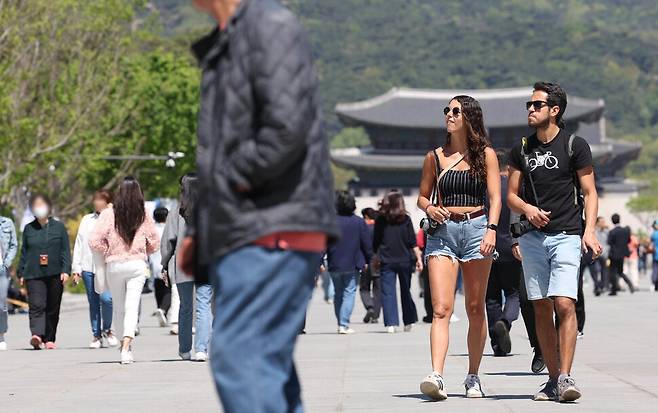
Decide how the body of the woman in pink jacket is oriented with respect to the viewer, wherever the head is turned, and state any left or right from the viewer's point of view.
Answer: facing away from the viewer

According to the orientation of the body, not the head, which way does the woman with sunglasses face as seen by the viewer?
toward the camera

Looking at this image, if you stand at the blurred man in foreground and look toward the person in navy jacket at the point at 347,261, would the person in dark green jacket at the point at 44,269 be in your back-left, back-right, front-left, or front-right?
front-left

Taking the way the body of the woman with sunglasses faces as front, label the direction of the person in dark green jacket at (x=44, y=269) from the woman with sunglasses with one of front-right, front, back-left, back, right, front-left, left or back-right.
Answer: back-right

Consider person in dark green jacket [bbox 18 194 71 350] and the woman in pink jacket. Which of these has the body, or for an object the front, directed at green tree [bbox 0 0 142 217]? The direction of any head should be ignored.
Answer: the woman in pink jacket

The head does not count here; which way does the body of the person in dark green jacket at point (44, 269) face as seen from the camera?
toward the camera

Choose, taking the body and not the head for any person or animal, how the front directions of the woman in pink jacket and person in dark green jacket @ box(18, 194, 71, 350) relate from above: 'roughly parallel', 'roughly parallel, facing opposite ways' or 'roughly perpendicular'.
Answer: roughly parallel, facing opposite ways

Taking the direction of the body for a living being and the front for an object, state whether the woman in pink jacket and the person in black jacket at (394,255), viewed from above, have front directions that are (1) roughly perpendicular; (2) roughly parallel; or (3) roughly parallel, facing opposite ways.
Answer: roughly parallel

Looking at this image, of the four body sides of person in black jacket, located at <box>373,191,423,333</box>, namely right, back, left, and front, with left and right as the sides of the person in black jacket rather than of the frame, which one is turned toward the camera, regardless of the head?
back

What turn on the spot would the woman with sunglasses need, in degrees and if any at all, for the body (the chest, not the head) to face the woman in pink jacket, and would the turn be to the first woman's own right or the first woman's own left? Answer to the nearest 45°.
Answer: approximately 135° to the first woman's own right

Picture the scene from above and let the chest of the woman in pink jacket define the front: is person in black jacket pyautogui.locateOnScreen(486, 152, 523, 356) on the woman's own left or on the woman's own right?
on the woman's own right

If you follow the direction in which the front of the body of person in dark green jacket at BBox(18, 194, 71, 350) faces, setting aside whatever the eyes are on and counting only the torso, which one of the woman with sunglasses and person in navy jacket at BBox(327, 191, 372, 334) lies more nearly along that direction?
the woman with sunglasses

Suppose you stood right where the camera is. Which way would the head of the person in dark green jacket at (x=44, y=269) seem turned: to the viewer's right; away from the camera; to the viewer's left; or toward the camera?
toward the camera

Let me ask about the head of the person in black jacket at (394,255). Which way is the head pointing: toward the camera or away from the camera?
away from the camera

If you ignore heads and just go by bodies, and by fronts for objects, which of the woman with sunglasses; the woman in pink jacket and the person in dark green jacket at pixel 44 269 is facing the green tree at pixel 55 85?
the woman in pink jacket
